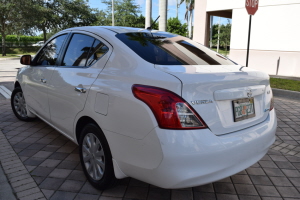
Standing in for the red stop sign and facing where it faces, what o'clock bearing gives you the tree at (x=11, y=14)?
The tree is roughly at 4 o'clock from the red stop sign.

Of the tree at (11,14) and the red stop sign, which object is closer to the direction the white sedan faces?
the tree

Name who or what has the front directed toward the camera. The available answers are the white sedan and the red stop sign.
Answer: the red stop sign

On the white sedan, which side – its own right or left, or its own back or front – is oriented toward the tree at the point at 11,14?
front

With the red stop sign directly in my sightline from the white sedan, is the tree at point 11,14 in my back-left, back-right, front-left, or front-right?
front-left

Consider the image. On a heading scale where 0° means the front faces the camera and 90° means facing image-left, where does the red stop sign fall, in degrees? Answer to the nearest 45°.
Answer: approximately 0°

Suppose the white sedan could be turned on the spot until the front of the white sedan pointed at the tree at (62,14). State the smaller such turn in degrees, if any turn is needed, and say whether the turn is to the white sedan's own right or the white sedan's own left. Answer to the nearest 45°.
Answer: approximately 45° to the white sedan's own right

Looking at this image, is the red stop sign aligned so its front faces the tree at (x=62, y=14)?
no

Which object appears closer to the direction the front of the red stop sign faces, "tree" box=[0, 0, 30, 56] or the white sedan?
the white sedan

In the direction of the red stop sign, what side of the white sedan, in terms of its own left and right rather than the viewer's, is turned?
right

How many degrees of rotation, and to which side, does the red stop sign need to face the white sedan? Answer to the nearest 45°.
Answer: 0° — it already faces it

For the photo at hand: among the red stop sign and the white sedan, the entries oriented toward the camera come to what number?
1

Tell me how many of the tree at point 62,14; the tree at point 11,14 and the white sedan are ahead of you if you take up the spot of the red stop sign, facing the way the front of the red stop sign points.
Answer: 1

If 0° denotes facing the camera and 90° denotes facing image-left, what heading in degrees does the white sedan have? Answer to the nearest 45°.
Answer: approximately 135°
